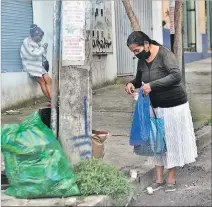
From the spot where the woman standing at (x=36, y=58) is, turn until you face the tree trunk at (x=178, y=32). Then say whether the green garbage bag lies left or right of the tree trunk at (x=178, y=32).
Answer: right

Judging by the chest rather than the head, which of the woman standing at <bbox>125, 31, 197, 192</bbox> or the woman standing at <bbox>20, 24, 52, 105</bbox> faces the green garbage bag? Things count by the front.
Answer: the woman standing at <bbox>125, 31, 197, 192</bbox>

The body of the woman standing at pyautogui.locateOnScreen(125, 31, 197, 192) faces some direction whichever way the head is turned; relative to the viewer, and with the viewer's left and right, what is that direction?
facing the viewer and to the left of the viewer

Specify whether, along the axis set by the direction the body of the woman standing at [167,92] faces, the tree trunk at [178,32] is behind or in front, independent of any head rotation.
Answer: behind

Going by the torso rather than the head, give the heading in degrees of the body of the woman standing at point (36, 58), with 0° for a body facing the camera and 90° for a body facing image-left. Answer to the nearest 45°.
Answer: approximately 270°

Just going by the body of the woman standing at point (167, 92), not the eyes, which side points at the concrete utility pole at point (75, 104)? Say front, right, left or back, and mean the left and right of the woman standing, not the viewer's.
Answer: front

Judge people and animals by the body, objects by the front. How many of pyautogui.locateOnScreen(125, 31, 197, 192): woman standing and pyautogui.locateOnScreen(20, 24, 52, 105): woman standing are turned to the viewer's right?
1

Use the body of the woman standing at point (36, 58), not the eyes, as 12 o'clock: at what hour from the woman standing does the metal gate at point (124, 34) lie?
The metal gate is roughly at 10 o'clock from the woman standing.

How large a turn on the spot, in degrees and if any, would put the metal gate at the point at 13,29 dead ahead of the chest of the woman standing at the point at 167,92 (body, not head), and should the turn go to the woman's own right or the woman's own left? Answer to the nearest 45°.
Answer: approximately 90° to the woman's own right

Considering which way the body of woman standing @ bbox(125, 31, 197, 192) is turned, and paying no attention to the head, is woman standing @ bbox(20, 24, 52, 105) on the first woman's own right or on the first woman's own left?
on the first woman's own right
